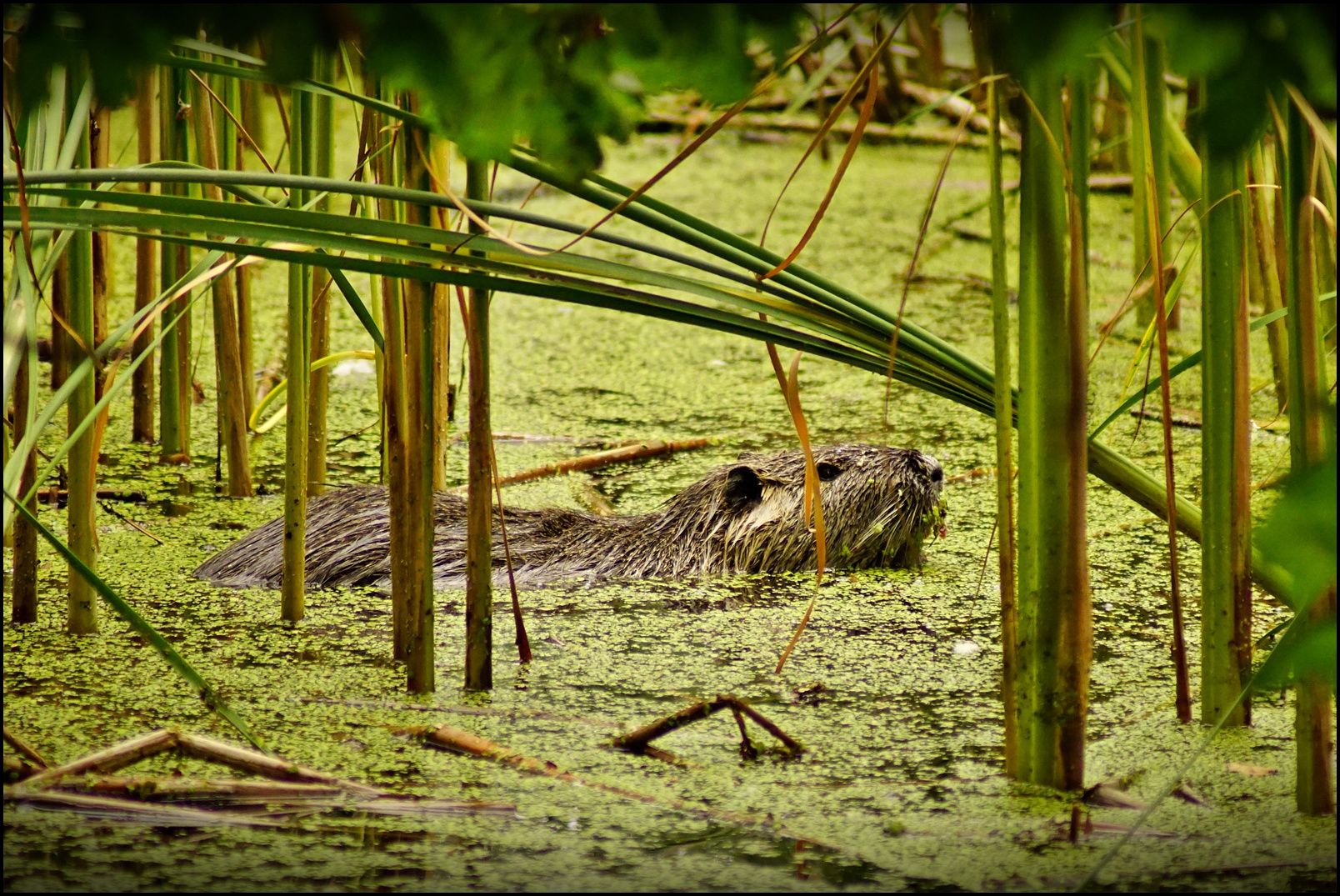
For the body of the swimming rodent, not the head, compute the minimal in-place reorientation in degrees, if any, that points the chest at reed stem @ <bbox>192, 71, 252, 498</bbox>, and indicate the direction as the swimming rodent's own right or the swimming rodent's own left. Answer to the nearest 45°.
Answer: approximately 180°

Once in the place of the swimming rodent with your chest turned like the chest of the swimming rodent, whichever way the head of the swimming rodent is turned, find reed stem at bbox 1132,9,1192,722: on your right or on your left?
on your right

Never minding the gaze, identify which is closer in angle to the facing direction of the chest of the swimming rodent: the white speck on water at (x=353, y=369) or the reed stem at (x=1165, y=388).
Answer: the reed stem

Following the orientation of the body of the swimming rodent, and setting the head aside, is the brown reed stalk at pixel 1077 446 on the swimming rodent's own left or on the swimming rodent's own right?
on the swimming rodent's own right

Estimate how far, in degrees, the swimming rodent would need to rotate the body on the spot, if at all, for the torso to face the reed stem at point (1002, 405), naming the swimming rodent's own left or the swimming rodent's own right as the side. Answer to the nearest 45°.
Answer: approximately 90° to the swimming rodent's own right

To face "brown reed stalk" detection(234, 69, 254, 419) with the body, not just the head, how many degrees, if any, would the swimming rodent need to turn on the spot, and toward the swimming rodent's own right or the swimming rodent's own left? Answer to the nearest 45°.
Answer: approximately 180°

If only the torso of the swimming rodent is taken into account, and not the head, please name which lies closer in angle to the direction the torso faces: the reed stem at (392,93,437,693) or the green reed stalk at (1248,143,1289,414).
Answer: the green reed stalk

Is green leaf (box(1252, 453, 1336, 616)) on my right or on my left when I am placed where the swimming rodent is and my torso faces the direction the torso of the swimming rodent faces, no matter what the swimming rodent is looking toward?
on my right

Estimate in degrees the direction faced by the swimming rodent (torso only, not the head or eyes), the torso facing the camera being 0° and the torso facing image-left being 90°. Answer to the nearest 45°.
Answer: approximately 270°

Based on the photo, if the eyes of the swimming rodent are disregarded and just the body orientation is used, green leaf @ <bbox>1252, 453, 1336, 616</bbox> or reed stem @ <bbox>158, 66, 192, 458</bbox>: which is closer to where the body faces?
the green leaf

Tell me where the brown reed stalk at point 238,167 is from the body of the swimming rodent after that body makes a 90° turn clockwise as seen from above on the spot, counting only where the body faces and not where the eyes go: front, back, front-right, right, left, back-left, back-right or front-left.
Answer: right
